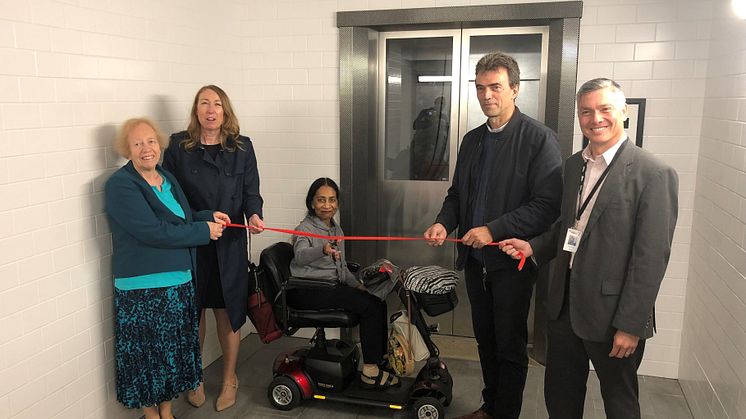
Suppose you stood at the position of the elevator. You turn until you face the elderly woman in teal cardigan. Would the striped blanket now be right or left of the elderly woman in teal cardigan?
left

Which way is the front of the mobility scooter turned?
to the viewer's right

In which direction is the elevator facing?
toward the camera

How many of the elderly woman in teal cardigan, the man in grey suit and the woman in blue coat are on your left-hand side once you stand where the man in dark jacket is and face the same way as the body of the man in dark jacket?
1

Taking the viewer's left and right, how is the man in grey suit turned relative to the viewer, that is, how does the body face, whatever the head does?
facing the viewer and to the left of the viewer

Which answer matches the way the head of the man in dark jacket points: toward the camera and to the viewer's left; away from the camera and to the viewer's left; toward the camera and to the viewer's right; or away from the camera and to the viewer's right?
toward the camera and to the viewer's left

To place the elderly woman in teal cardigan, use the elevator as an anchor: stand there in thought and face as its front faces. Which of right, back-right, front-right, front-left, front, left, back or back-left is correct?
front-right

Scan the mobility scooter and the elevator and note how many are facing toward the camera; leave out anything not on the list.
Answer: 1

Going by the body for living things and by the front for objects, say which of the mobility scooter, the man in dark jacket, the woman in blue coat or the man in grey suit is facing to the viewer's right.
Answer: the mobility scooter

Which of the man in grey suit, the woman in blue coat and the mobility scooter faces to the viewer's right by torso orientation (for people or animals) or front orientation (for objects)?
the mobility scooter
